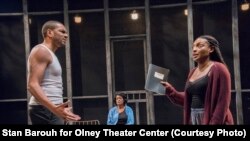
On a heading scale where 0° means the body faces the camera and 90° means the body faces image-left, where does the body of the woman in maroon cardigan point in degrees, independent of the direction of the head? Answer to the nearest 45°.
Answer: approximately 45°

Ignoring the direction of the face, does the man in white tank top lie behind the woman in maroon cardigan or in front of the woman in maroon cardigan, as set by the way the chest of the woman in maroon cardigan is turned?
in front

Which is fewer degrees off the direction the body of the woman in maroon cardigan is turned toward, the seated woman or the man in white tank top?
the man in white tank top

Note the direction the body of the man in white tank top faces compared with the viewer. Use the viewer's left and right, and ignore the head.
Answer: facing to the right of the viewer

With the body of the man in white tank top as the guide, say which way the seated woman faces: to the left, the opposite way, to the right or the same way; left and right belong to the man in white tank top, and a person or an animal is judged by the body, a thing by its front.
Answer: to the right

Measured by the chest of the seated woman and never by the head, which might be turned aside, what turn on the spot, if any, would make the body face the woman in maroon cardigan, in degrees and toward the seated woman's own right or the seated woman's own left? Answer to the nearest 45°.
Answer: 0° — they already face them

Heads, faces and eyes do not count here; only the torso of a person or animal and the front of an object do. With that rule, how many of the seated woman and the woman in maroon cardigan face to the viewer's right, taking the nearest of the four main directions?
0

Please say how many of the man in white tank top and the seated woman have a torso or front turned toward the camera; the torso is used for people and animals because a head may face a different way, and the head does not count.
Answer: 1

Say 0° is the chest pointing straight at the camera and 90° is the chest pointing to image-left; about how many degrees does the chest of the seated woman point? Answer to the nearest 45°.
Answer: approximately 0°

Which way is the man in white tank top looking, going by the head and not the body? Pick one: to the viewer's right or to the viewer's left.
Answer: to the viewer's right

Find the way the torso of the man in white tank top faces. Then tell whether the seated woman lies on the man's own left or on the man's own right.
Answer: on the man's own left
